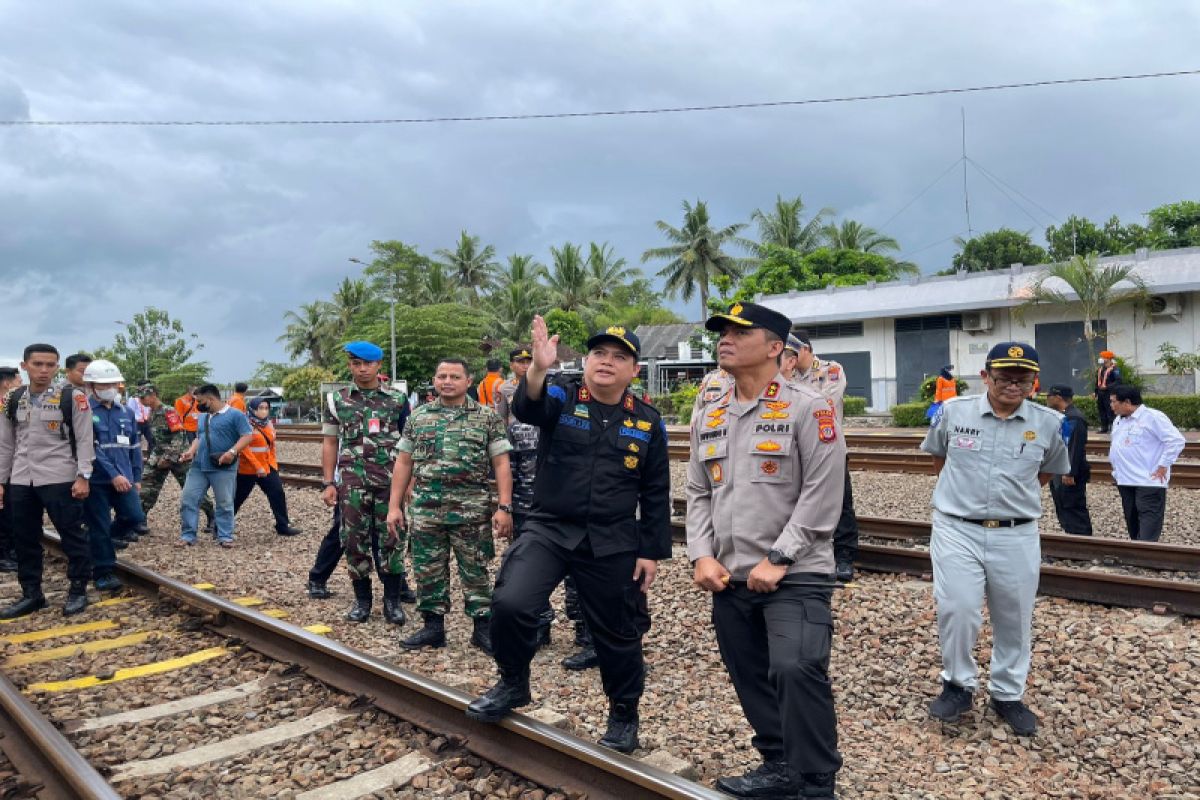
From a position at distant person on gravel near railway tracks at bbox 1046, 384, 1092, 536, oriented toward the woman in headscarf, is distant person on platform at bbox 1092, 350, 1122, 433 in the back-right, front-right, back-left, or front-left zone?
back-right

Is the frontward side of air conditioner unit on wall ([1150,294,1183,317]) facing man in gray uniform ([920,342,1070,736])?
yes

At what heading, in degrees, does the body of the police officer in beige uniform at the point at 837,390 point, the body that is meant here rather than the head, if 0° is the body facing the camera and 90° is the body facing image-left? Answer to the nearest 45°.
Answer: approximately 45°

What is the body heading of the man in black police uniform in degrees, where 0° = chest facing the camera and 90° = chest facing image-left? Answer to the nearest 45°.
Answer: approximately 0°

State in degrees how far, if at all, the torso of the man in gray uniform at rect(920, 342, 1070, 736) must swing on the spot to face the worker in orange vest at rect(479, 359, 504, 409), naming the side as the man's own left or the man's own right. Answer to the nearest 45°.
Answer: approximately 135° to the man's own right

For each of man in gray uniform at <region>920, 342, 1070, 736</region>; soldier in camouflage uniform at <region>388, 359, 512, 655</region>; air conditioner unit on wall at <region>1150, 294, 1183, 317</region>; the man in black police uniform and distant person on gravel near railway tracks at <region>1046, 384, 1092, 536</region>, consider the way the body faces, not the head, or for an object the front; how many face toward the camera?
4

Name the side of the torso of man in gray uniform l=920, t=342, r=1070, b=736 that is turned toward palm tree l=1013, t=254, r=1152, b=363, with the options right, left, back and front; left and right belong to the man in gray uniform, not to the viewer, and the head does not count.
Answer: back

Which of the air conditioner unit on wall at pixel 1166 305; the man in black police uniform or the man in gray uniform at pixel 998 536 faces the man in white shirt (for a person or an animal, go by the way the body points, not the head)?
the air conditioner unit on wall

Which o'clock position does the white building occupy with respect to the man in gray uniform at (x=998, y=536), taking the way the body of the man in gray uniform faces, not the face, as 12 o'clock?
The white building is roughly at 6 o'clock from the man in gray uniform.

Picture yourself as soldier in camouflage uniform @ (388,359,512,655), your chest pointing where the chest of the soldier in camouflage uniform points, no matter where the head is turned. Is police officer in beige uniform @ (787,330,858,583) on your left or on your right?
on your left
